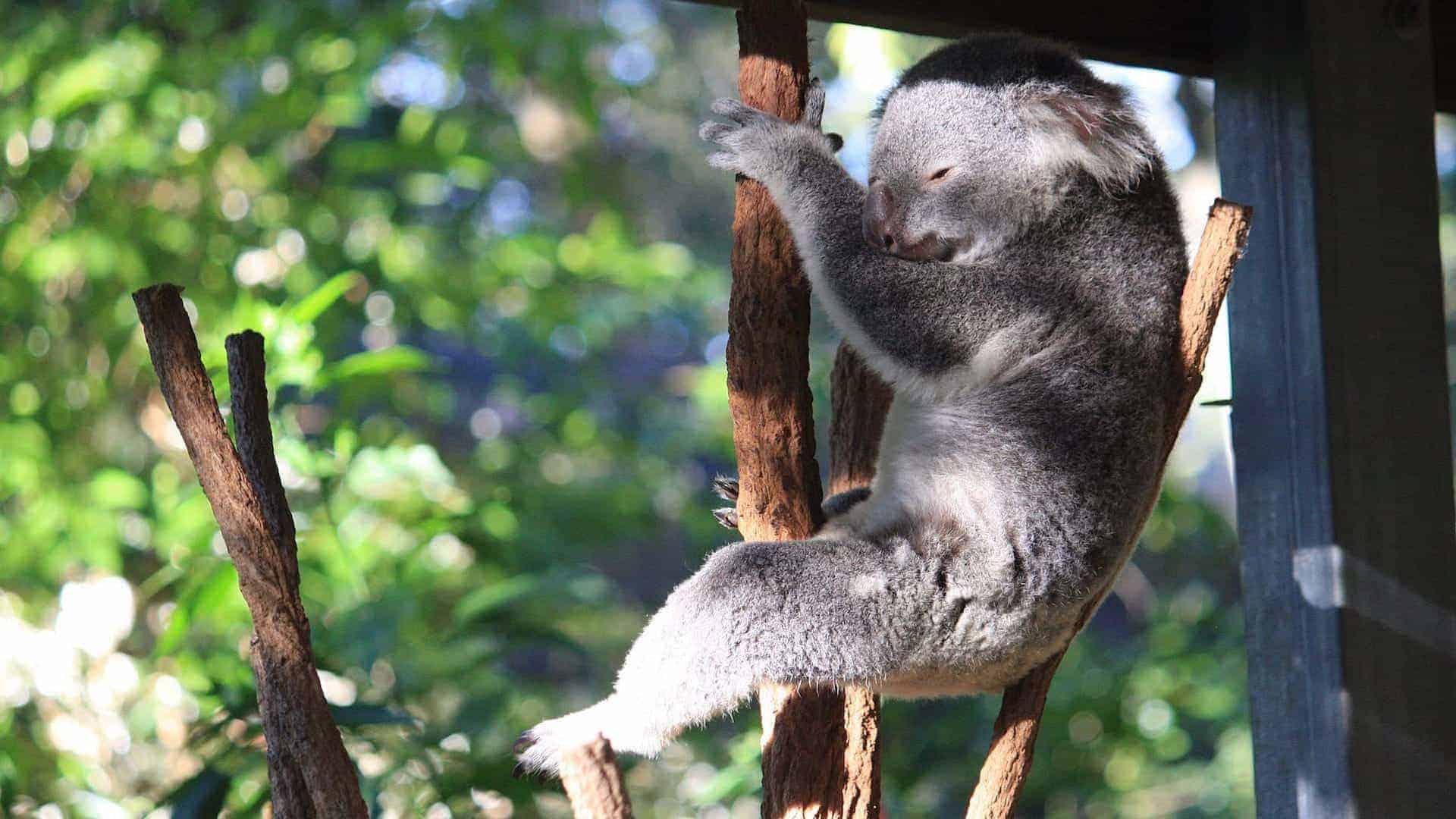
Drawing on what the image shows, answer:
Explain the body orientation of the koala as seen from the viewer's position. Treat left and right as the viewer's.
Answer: facing to the left of the viewer
